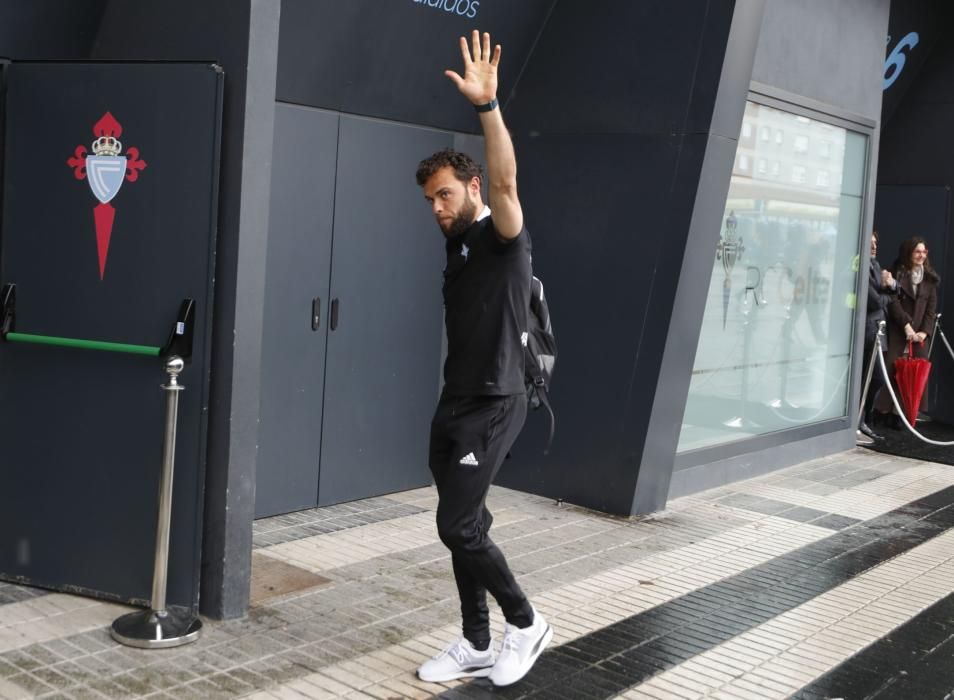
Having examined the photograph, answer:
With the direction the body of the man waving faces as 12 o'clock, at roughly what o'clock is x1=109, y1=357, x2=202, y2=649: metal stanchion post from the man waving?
The metal stanchion post is roughly at 2 o'clock from the man waving.

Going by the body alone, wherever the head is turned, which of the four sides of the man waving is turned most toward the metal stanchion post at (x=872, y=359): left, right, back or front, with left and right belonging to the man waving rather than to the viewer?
back

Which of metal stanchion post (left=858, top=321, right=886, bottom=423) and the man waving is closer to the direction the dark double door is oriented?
the man waving

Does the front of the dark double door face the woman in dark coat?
no

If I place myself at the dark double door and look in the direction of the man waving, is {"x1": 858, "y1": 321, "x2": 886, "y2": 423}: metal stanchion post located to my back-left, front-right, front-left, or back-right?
back-left

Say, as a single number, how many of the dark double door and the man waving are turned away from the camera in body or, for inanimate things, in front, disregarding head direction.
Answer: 0

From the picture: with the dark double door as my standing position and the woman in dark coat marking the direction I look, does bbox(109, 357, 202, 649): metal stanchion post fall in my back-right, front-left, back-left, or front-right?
back-right

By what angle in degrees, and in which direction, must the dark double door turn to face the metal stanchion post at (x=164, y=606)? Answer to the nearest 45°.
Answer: approximately 45° to its right

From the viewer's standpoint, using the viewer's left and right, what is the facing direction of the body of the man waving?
facing the viewer and to the left of the viewer
